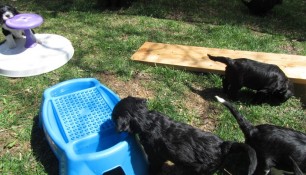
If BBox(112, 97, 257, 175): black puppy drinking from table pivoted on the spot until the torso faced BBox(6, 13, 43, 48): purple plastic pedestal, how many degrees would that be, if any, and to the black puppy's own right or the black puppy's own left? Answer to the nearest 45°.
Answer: approximately 45° to the black puppy's own right

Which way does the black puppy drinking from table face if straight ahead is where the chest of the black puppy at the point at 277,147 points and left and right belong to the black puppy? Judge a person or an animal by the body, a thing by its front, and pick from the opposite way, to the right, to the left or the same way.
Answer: the opposite way

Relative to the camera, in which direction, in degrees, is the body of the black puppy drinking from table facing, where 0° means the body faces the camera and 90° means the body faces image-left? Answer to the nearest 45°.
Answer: approximately 90°

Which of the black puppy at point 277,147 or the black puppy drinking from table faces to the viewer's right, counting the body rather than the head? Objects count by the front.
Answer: the black puppy

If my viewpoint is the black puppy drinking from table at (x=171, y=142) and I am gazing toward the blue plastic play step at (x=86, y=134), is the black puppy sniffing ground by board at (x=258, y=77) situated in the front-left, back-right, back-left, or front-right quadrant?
back-right

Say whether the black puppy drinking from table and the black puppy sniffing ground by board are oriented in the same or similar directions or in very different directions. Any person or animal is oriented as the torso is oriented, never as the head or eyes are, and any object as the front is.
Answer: very different directions

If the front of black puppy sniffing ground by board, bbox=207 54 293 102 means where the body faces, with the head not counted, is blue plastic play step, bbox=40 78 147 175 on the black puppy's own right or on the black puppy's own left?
on the black puppy's own right

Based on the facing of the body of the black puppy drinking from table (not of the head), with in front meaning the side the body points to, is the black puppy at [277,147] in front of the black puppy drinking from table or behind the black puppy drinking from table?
behind

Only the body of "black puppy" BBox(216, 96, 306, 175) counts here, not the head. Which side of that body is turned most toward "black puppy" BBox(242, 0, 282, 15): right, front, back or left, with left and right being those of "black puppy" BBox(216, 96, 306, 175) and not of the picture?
left

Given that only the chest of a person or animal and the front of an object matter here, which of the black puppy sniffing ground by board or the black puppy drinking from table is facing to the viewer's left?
the black puppy drinking from table

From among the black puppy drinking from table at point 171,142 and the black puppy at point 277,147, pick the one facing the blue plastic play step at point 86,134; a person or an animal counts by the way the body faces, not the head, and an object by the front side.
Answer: the black puppy drinking from table

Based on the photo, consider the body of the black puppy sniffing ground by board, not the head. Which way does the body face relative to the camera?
to the viewer's right

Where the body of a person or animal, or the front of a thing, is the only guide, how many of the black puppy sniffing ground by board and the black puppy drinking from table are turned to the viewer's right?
1
